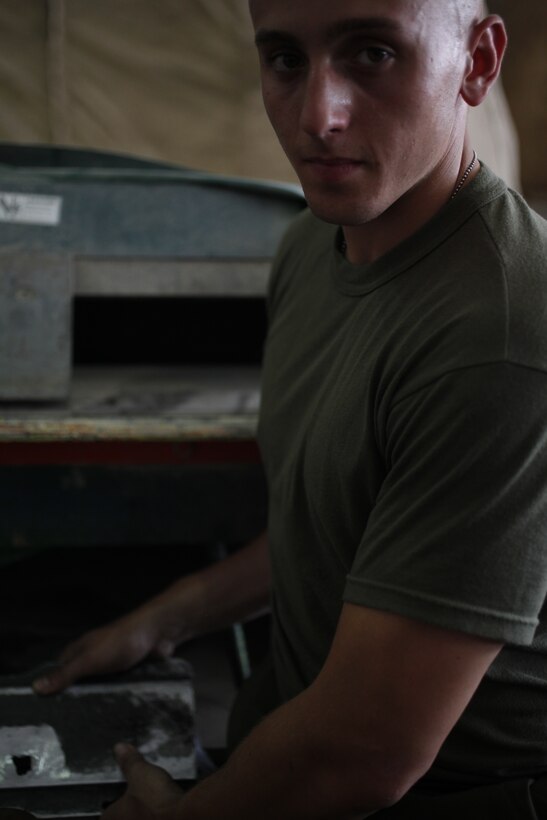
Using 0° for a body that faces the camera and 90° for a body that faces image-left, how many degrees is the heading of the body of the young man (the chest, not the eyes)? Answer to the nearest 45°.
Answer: approximately 45°

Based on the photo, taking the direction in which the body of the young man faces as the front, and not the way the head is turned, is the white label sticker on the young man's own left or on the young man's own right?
on the young man's own right

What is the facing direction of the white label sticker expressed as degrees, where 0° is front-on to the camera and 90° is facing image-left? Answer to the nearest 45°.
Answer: approximately 0°

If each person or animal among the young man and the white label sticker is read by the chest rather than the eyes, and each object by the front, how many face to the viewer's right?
0

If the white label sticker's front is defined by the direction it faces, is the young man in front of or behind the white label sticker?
in front
